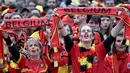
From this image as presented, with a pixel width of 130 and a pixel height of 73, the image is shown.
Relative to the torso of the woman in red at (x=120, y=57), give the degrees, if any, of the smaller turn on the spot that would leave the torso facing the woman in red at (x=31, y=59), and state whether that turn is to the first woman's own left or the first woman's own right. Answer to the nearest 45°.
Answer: approximately 90° to the first woman's own right

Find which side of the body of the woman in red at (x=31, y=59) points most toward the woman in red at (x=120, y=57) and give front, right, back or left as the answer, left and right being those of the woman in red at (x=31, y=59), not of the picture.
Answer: left

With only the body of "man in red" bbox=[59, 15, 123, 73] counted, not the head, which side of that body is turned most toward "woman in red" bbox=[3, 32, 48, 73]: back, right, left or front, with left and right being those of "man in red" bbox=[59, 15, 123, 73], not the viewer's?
right

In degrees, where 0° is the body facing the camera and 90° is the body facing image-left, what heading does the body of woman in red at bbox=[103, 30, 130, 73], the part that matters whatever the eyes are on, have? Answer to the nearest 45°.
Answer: approximately 0°

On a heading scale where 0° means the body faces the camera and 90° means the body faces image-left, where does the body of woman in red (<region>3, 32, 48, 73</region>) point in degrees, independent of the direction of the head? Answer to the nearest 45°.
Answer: approximately 0°
